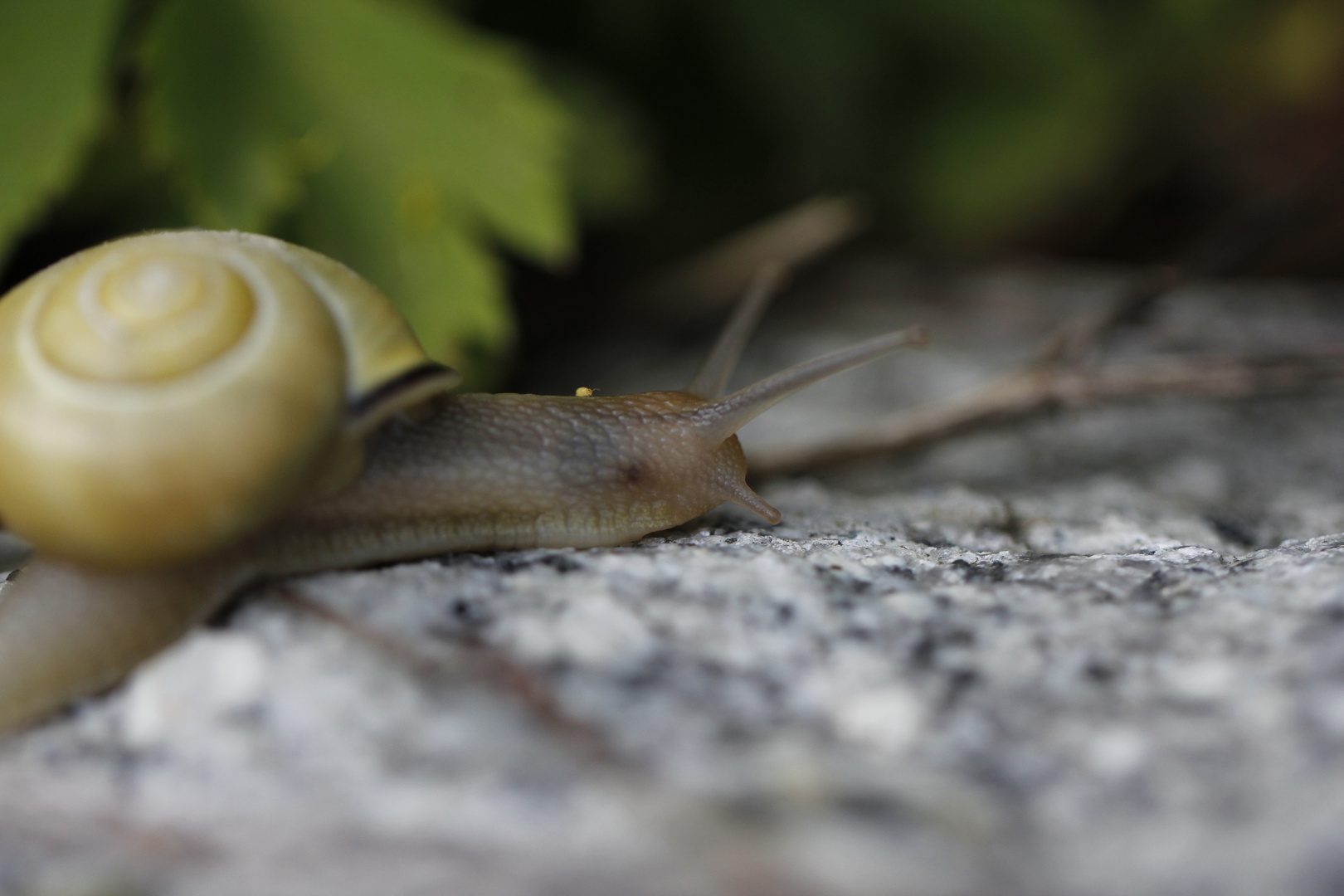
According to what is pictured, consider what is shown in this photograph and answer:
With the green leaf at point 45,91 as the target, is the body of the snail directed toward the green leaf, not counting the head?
no

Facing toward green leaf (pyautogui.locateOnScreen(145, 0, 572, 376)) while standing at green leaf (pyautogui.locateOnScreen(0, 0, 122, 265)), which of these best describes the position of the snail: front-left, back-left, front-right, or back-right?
front-right

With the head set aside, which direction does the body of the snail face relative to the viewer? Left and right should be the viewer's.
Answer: facing to the right of the viewer

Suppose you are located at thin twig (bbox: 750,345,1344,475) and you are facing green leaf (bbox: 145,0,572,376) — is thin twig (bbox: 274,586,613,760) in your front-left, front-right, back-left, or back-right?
front-left

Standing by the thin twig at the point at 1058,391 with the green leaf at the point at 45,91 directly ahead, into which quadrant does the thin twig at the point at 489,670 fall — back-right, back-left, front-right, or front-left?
front-left

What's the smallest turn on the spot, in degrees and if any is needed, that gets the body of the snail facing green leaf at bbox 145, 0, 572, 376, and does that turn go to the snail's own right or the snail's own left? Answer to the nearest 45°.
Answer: approximately 135° to the snail's own left
